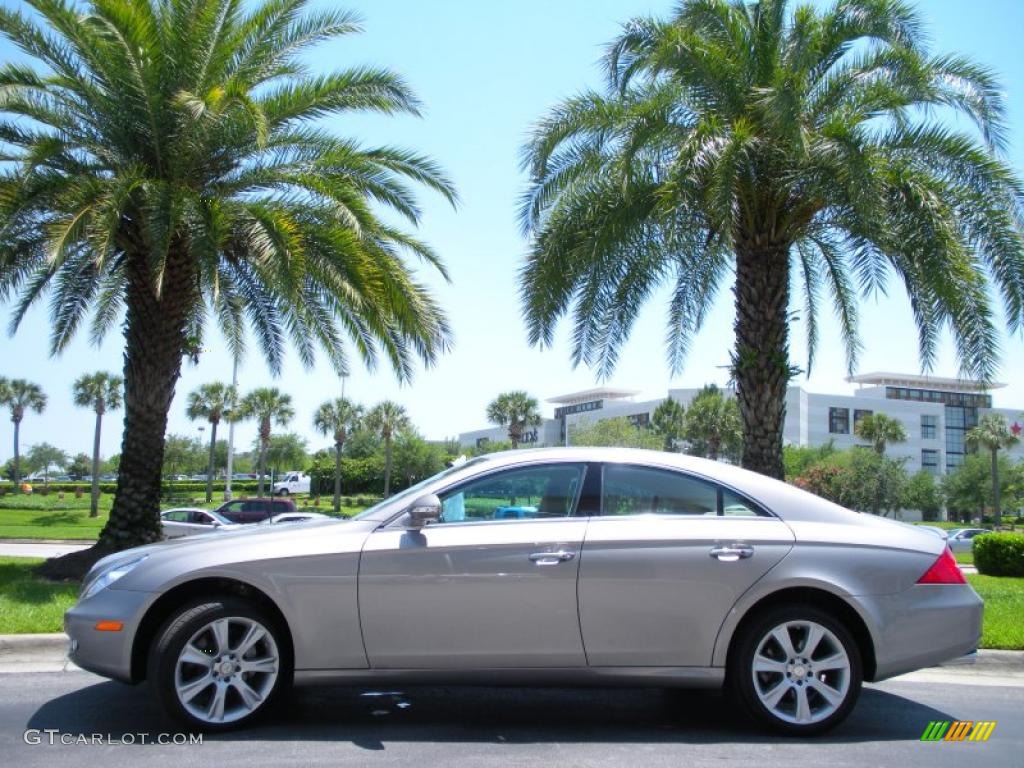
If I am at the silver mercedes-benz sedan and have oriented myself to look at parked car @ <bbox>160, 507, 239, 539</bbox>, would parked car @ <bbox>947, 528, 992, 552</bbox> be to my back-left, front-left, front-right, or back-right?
front-right

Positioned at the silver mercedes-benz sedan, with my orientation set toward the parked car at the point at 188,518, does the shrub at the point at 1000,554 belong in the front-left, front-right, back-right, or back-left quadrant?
front-right

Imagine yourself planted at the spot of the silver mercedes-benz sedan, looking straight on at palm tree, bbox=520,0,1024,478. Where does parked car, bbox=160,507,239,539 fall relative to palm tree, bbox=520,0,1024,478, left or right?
left

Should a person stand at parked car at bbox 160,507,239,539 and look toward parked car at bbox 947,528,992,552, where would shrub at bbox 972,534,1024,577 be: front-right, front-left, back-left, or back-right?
front-right

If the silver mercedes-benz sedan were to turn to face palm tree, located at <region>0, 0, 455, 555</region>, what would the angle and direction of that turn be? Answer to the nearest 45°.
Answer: approximately 45° to its right

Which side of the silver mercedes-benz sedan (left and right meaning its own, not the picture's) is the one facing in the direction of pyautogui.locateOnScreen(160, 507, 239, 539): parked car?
right

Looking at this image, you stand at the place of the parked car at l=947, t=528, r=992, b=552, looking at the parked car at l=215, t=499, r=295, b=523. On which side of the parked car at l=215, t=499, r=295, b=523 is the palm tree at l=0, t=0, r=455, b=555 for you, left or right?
left

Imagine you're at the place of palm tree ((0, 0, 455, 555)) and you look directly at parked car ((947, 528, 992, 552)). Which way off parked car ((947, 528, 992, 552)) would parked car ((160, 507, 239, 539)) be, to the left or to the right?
left

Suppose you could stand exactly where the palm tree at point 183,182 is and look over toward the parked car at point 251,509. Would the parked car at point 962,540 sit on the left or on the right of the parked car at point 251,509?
right

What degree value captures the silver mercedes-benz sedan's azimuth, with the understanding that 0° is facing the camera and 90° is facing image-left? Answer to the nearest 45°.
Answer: approximately 90°

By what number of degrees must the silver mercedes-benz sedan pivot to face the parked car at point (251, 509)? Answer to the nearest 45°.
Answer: approximately 90° to its right

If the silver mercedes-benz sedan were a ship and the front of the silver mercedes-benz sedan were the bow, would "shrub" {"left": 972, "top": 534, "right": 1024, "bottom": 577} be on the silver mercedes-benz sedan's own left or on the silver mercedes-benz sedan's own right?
on the silver mercedes-benz sedan's own right
